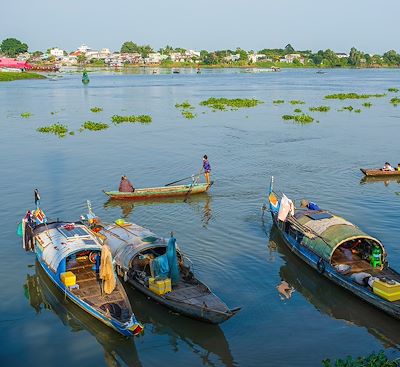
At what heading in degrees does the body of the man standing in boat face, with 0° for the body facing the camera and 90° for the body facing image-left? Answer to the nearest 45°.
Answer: approximately 90°

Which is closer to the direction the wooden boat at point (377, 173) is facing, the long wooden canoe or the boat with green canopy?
the long wooden canoe

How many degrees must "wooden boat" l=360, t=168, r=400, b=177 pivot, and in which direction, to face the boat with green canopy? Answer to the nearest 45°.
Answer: approximately 90° to its left

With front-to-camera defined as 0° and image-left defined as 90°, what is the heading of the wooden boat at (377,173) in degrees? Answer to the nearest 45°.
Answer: approximately 90°
